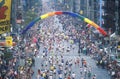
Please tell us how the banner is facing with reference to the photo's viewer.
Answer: facing the viewer
